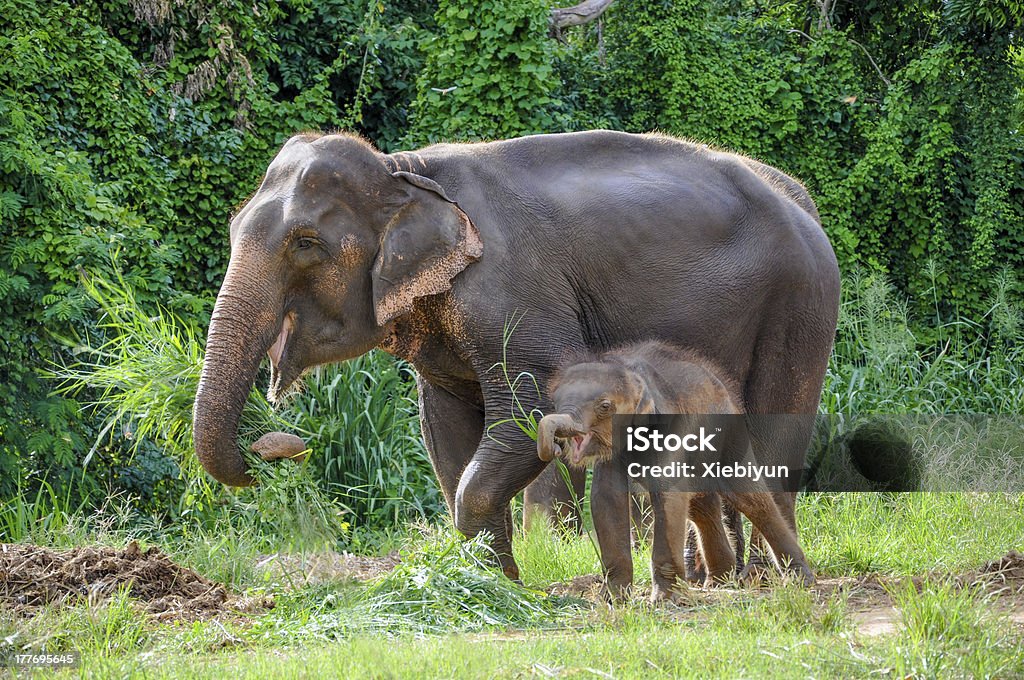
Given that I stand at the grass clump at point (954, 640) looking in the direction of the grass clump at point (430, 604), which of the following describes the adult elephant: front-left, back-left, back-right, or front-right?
front-right

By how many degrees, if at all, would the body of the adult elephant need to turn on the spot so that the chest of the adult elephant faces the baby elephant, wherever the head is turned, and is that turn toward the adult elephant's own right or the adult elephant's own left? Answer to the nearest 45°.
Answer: approximately 135° to the adult elephant's own left

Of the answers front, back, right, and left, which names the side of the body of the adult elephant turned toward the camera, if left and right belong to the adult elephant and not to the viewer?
left

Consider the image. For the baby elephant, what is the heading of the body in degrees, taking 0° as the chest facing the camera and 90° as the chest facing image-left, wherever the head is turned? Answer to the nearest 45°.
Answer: approximately 45°

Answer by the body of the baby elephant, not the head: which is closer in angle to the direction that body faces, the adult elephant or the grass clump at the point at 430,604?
the grass clump

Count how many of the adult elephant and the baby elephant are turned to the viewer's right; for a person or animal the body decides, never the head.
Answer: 0

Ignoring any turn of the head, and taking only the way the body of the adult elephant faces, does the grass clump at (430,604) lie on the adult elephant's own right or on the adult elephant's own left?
on the adult elephant's own left

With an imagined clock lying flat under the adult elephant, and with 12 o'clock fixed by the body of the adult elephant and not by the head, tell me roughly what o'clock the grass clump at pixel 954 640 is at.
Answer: The grass clump is roughly at 8 o'clock from the adult elephant.

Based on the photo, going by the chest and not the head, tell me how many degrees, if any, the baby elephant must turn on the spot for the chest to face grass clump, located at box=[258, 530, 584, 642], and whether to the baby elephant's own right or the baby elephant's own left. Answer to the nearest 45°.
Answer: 0° — it already faces it

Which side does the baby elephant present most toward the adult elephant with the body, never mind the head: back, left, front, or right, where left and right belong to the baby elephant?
right
